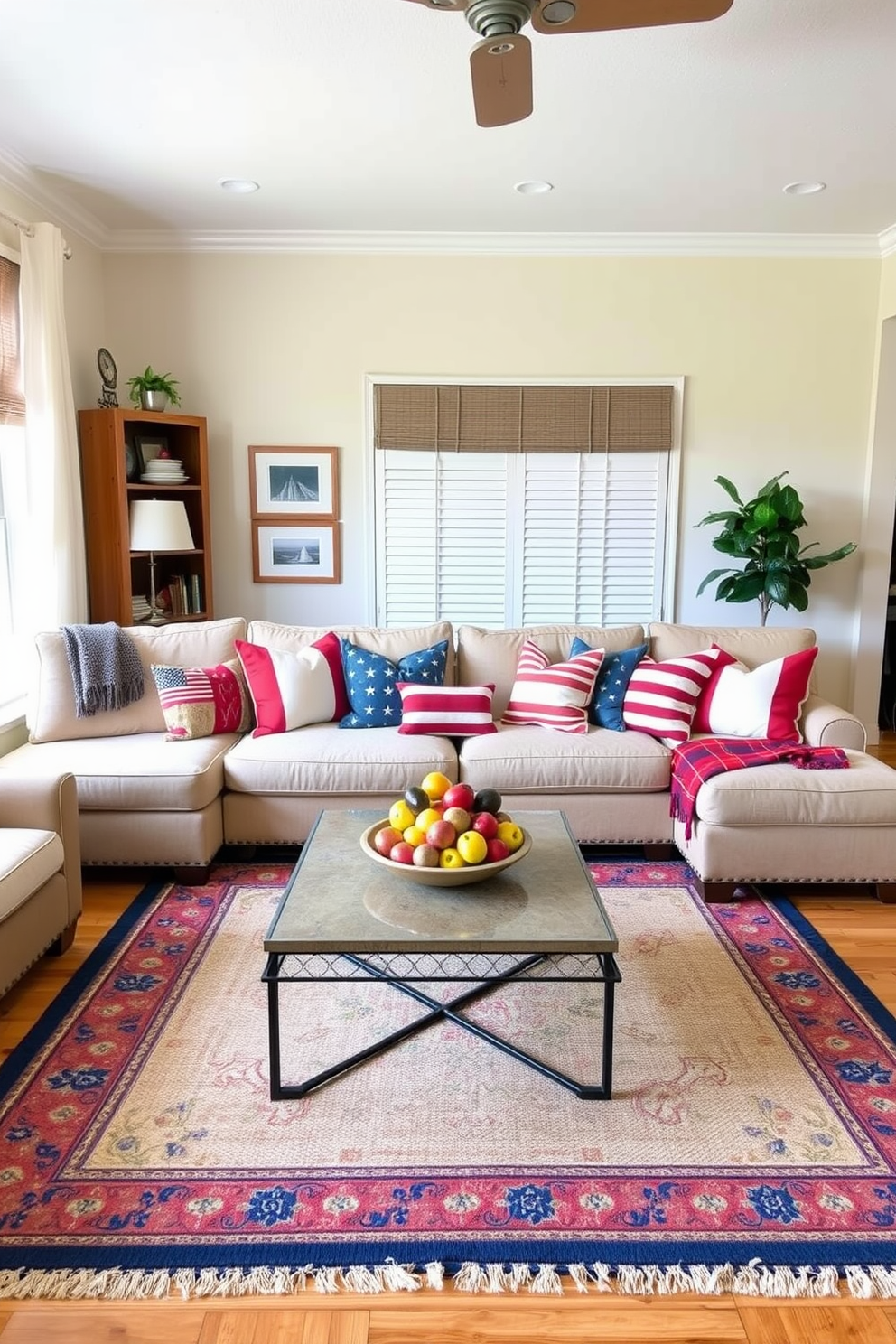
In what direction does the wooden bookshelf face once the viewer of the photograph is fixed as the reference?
facing the viewer and to the right of the viewer

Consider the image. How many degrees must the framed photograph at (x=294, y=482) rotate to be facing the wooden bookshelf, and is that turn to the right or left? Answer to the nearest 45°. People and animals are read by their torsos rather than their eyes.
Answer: approximately 45° to its right

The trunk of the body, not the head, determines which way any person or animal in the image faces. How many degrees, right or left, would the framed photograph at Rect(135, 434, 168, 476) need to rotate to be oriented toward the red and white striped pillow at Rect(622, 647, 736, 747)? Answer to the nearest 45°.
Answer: approximately 45° to its left

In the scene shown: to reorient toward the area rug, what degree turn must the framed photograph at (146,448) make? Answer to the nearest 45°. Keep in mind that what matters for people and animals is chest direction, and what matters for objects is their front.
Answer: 0° — it already faces it

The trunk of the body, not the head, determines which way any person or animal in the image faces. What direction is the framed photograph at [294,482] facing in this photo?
toward the camera

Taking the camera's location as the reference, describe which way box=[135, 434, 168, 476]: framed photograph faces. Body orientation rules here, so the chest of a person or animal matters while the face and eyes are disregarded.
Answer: facing the viewer

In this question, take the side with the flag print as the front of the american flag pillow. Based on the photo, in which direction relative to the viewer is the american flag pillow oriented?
toward the camera

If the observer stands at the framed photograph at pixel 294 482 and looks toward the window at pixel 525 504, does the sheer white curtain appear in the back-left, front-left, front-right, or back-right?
back-right

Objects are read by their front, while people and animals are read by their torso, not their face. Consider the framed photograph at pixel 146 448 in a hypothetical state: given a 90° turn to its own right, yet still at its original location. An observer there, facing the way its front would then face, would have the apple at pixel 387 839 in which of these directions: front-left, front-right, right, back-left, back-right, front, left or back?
left

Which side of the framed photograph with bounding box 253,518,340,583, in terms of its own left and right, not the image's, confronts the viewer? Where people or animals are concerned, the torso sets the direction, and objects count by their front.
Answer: front
